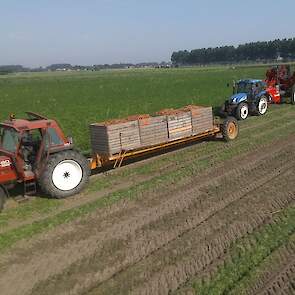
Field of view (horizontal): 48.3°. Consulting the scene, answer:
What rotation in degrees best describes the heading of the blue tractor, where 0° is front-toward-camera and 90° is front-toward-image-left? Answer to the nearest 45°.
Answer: approximately 45°

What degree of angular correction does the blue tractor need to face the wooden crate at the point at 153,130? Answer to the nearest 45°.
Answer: approximately 45° to its left

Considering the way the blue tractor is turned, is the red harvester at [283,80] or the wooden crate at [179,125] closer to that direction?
the wooden crate

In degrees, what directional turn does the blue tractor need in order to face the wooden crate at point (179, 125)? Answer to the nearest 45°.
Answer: approximately 45° to its left

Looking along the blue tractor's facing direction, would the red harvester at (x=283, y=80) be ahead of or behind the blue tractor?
behind
